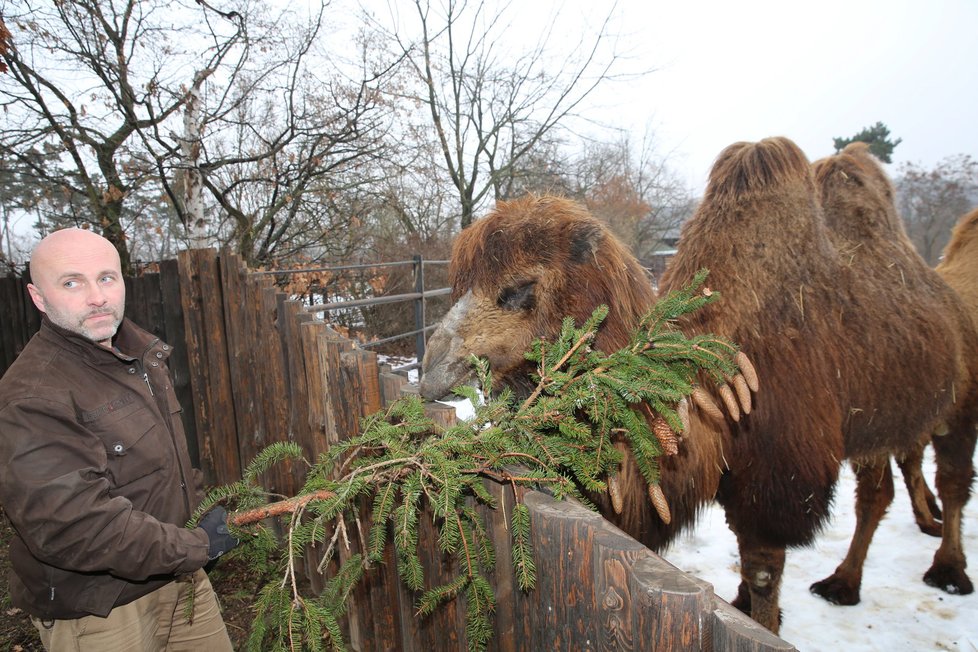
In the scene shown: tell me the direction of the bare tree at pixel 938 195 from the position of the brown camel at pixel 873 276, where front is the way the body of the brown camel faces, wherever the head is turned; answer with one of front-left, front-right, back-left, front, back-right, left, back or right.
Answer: back-right

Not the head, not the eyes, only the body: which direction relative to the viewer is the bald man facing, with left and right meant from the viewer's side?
facing the viewer and to the right of the viewer

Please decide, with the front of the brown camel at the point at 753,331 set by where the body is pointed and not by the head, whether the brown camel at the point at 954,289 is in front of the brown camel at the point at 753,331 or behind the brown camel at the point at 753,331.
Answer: behind

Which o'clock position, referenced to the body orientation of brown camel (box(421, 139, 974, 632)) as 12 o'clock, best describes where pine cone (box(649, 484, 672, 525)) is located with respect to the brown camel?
The pine cone is roughly at 11 o'clock from the brown camel.

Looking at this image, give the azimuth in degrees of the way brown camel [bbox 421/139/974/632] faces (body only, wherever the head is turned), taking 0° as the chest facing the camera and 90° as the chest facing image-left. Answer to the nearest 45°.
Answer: approximately 45°

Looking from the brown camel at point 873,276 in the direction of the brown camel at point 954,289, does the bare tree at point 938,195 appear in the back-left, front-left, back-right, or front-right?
front-left

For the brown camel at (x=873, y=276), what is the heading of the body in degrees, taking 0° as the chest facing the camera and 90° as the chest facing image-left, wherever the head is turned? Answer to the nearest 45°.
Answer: approximately 45°

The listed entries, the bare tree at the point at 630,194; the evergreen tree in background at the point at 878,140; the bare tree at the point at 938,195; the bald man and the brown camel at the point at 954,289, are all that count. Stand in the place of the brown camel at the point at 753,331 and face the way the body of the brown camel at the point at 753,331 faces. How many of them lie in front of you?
1

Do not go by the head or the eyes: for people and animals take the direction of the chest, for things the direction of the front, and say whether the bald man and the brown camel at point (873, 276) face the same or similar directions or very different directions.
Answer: very different directions

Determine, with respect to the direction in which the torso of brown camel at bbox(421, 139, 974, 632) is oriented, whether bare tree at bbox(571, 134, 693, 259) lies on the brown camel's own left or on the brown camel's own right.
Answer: on the brown camel's own right
